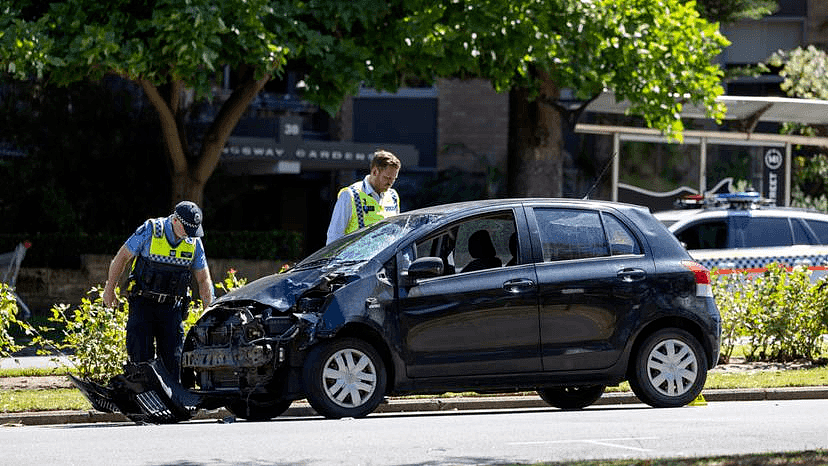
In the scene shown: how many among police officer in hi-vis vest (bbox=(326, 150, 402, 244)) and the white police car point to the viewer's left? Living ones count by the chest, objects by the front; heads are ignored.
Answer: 1

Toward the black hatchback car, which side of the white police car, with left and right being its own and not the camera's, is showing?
left

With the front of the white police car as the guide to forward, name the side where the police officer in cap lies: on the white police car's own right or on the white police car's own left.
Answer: on the white police car's own left

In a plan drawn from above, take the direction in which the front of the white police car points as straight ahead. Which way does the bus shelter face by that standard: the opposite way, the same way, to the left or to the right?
to the left

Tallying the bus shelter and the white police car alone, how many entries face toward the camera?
1

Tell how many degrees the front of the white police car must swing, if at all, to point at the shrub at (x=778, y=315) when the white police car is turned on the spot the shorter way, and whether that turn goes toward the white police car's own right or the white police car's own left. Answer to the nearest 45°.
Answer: approximately 90° to the white police car's own left

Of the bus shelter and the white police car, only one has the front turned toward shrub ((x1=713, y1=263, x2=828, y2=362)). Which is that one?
the bus shelter

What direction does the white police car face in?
to the viewer's left

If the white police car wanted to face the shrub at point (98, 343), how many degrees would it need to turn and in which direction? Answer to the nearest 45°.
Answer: approximately 45° to its left

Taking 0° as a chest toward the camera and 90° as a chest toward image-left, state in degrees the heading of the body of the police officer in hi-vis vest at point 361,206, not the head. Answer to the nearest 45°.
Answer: approximately 315°

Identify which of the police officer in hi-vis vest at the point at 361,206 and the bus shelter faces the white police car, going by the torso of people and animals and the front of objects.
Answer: the bus shelter
